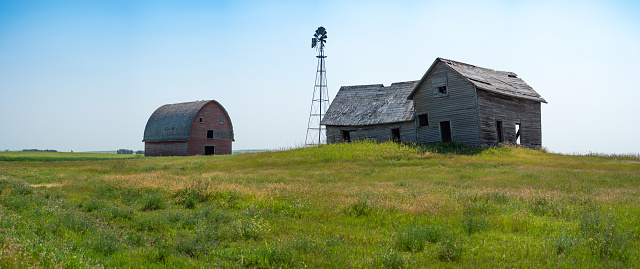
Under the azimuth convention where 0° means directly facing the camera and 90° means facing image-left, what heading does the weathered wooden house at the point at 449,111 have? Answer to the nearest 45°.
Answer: approximately 45°
